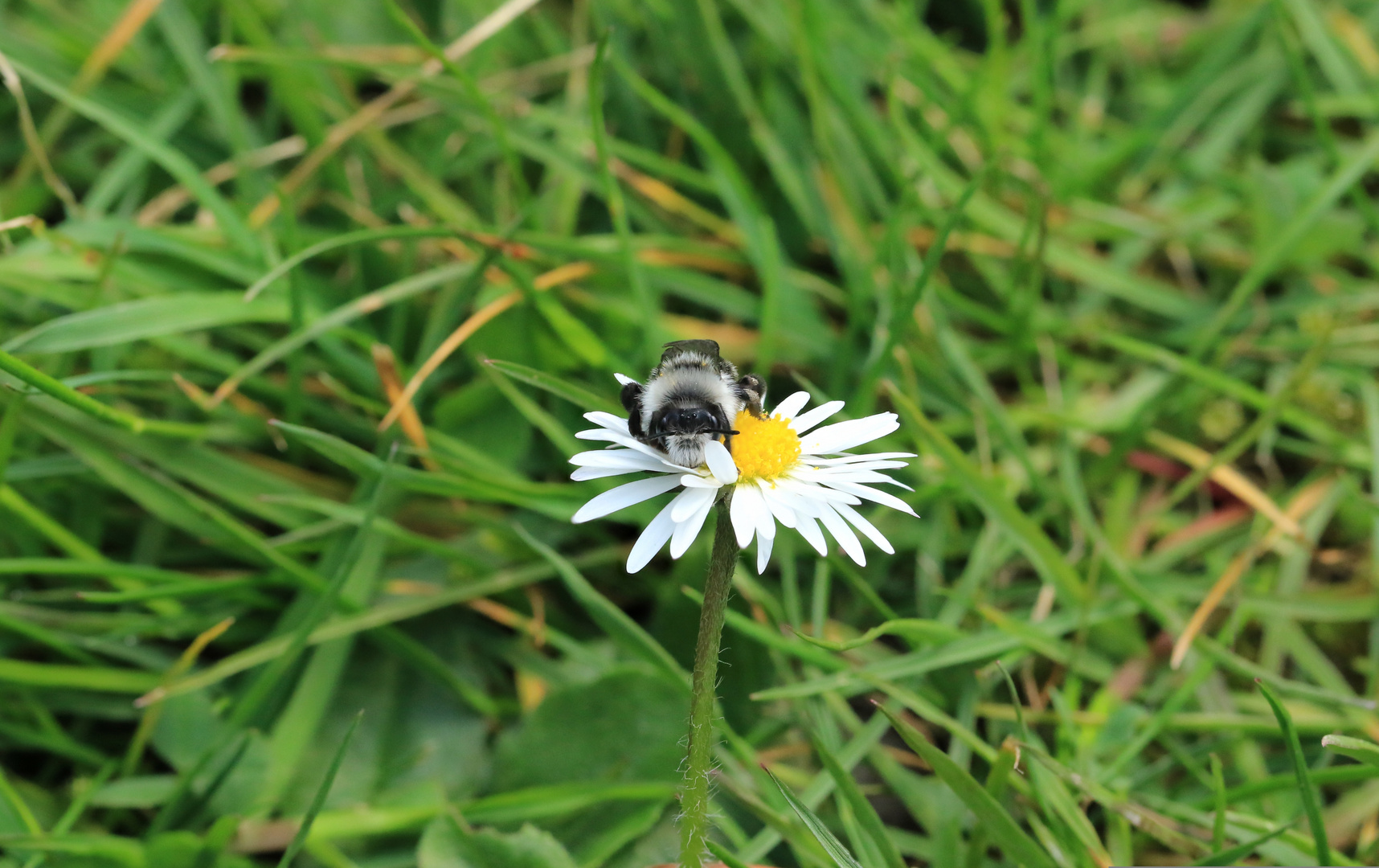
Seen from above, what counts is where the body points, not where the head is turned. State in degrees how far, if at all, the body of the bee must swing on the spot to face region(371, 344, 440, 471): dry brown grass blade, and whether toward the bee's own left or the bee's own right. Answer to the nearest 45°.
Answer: approximately 135° to the bee's own right

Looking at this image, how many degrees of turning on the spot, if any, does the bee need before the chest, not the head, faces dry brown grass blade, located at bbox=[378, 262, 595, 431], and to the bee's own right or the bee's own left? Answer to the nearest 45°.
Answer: approximately 135° to the bee's own right

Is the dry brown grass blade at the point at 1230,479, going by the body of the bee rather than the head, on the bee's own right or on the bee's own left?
on the bee's own left

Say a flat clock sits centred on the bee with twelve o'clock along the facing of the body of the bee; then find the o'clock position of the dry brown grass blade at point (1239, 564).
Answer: The dry brown grass blade is roughly at 8 o'clock from the bee.

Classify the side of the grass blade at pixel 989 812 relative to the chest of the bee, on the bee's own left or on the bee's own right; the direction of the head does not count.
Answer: on the bee's own left

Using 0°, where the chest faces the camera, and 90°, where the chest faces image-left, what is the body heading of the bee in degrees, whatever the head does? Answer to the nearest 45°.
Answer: approximately 0°
